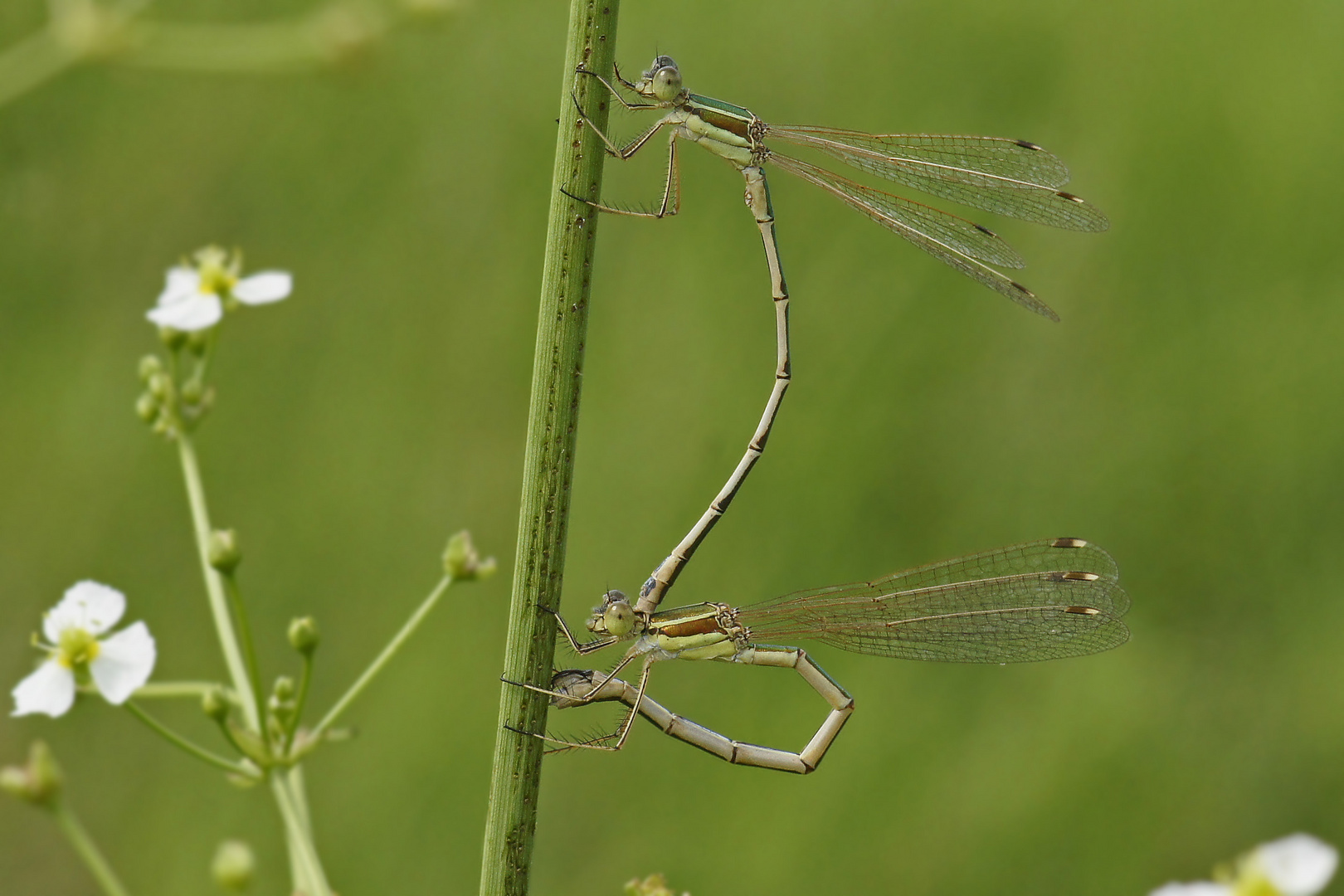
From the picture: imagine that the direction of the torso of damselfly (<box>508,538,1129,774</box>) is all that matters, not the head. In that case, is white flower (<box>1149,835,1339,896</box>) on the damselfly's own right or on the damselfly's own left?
on the damselfly's own left

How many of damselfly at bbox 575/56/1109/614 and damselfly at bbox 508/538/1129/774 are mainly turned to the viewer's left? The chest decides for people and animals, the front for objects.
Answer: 2

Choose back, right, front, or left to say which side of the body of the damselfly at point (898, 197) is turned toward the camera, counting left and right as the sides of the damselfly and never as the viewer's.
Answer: left

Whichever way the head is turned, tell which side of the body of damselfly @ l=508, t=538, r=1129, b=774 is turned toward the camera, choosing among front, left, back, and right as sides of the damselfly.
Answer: left

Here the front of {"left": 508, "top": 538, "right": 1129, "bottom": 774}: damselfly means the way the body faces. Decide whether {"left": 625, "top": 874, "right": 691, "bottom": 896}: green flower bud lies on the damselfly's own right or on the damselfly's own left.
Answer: on the damselfly's own left

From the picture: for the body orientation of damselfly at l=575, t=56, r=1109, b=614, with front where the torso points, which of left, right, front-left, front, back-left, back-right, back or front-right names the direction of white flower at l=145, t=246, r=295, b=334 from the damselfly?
front-left
